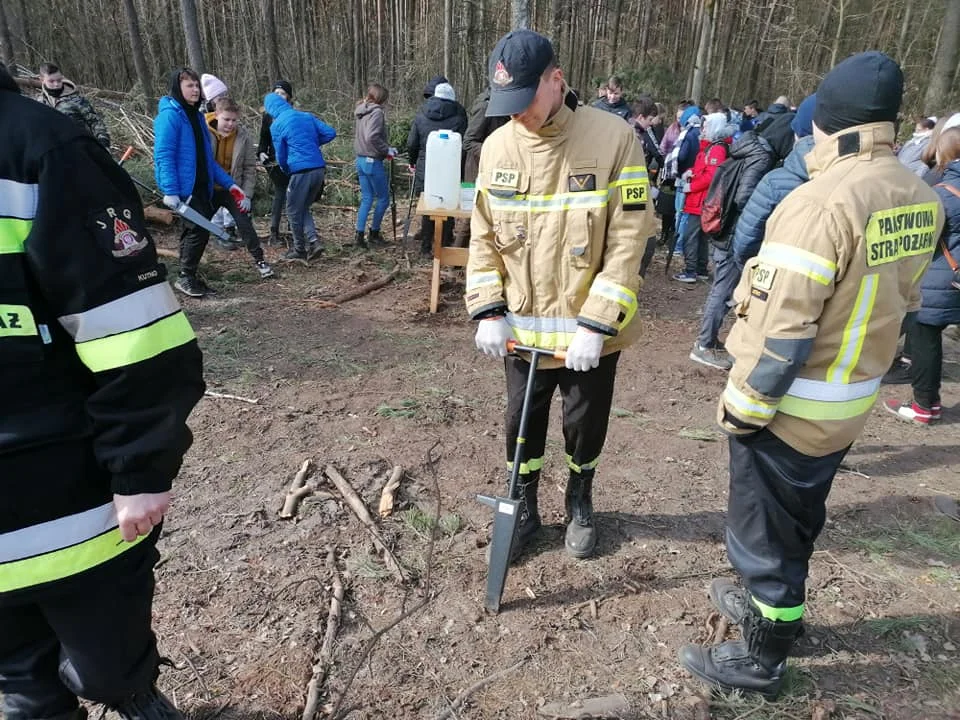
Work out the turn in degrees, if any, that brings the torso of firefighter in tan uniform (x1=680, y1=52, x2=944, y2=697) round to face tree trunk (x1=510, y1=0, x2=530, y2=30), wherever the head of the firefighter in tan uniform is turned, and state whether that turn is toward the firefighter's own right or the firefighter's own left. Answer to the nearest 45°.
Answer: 0° — they already face it

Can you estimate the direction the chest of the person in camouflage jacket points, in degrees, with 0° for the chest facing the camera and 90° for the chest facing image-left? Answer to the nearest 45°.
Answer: approximately 45°

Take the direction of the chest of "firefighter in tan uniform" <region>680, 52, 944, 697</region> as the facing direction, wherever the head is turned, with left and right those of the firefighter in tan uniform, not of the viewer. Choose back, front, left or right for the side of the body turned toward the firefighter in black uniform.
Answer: left

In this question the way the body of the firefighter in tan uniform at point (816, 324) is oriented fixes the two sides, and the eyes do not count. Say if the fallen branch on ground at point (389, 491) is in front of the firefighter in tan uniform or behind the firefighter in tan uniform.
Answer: in front

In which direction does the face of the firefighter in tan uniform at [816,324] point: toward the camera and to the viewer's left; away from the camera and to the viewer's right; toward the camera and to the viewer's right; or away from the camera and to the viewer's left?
away from the camera and to the viewer's left

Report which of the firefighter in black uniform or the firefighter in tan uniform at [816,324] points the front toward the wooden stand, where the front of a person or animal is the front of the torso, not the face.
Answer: the firefighter in tan uniform

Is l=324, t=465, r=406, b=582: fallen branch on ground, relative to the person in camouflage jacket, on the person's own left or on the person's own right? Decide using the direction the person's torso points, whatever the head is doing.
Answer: on the person's own left
